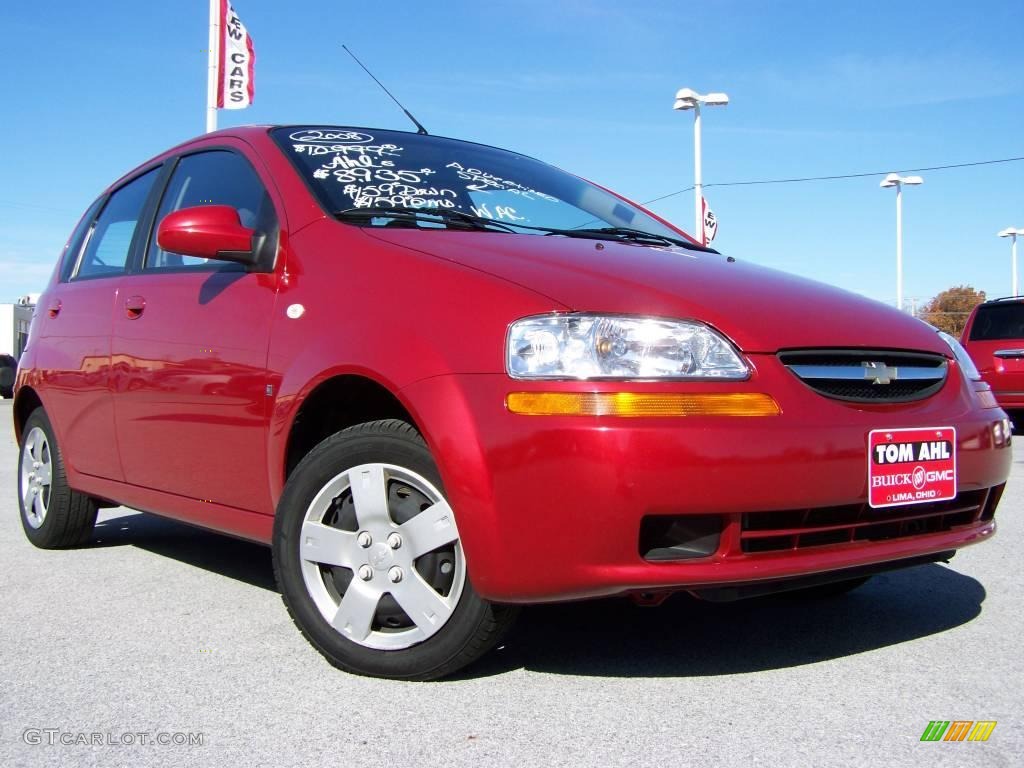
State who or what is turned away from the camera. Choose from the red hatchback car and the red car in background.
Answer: the red car in background

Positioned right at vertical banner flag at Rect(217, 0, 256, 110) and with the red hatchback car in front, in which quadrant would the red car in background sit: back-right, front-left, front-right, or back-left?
front-left

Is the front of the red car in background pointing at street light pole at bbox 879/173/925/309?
yes

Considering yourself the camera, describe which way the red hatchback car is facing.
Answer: facing the viewer and to the right of the viewer

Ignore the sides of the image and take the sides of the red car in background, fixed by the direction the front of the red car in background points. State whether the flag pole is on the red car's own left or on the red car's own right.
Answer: on the red car's own left

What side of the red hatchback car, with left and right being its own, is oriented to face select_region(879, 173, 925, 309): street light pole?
left

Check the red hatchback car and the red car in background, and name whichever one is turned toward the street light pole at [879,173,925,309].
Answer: the red car in background

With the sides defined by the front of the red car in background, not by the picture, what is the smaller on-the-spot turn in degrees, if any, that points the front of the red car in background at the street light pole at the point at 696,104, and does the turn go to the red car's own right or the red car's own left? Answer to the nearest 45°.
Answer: approximately 45° to the red car's own left

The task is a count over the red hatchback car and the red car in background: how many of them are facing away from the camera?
1

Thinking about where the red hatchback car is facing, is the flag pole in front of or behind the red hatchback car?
behind

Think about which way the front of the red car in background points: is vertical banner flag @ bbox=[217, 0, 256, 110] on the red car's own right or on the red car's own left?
on the red car's own left

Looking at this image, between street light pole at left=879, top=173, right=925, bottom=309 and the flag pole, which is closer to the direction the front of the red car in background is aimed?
the street light pole

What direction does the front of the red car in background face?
away from the camera
